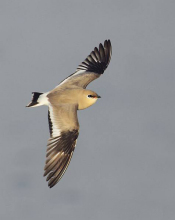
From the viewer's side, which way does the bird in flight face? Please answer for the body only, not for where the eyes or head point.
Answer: to the viewer's right
